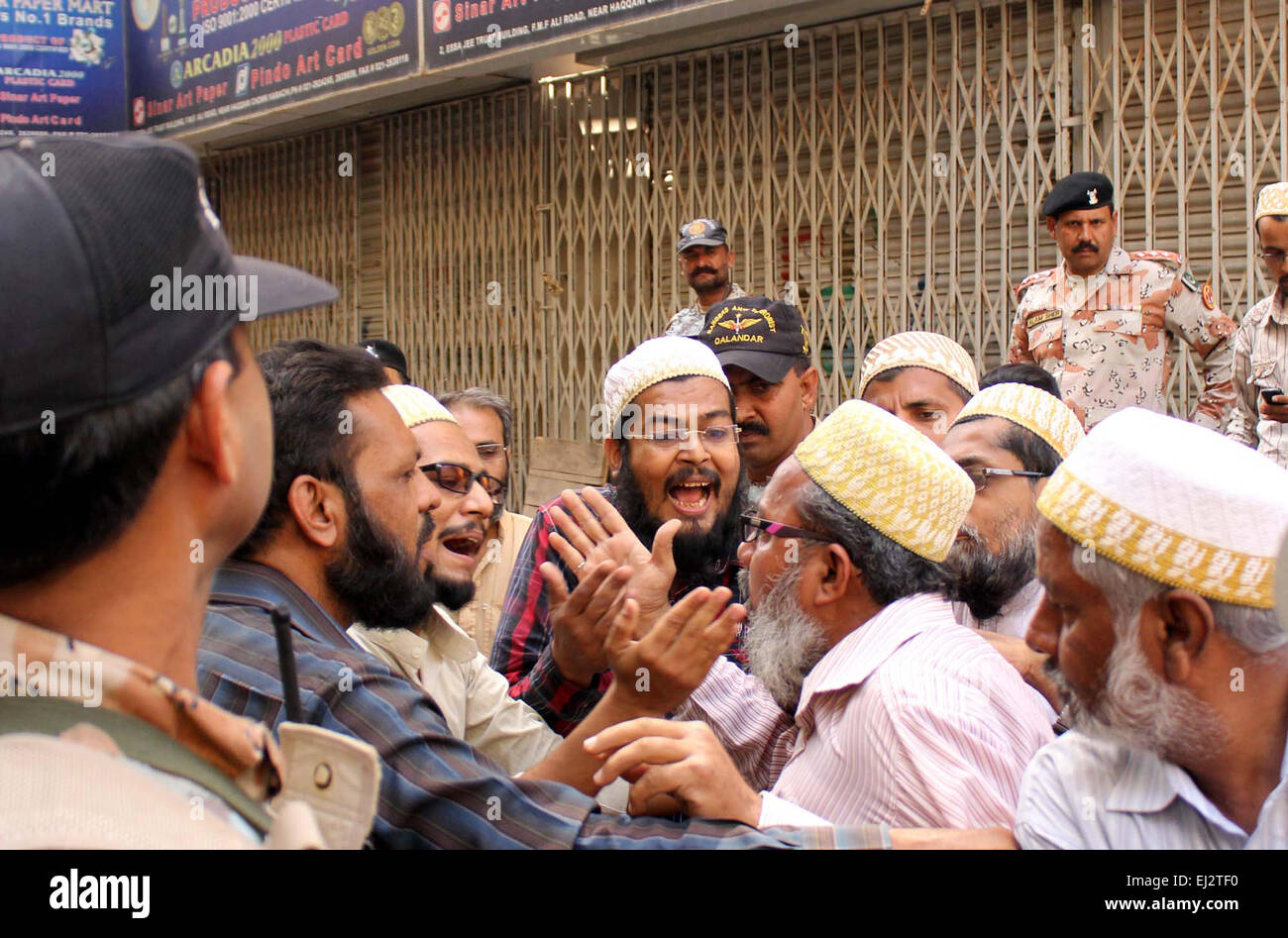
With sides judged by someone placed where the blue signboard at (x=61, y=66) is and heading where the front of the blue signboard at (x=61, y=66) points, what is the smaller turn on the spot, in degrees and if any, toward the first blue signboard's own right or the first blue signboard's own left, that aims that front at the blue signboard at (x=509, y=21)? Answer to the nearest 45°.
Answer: approximately 45° to the first blue signboard's own left

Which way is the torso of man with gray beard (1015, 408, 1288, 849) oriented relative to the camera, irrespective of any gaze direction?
to the viewer's left

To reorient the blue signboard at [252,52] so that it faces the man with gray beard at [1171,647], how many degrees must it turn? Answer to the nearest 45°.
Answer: approximately 45° to its left

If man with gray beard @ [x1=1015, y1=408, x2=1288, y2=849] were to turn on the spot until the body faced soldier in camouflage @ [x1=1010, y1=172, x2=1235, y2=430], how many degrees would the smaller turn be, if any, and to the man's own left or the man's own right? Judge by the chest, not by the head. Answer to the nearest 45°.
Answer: approximately 90° to the man's own right

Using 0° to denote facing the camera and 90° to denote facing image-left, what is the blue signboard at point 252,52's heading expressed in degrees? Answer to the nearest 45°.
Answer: approximately 45°

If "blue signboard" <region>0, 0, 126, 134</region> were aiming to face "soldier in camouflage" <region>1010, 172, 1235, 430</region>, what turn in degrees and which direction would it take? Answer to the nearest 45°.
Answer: approximately 45° to its left

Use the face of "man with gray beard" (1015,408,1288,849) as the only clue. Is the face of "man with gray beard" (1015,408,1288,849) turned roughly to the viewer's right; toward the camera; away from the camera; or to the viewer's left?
to the viewer's left

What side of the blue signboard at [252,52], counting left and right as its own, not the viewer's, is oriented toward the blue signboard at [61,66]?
right

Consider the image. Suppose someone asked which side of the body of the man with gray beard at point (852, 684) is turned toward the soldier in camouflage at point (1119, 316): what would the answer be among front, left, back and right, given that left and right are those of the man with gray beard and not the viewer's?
right

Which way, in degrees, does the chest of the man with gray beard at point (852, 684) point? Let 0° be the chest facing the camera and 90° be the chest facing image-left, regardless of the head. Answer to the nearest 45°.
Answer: approximately 90°

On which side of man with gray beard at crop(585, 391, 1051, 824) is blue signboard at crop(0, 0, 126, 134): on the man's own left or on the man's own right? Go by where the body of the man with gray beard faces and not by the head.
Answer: on the man's own right
